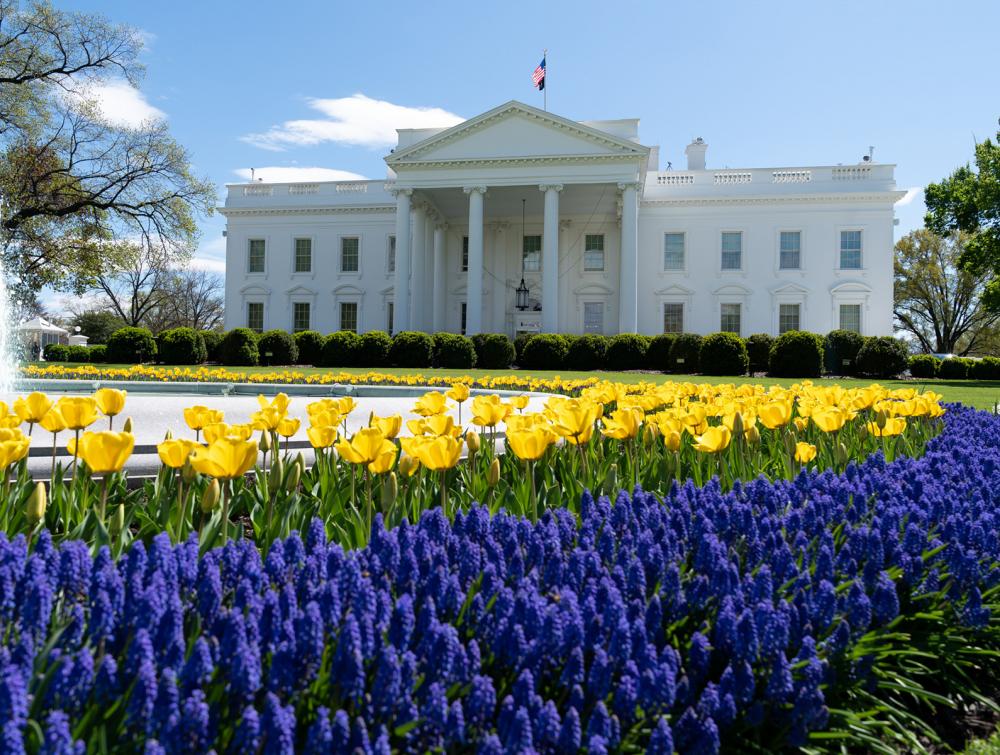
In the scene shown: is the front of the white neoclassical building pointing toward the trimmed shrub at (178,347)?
no

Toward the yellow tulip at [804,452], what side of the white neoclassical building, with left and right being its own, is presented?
front

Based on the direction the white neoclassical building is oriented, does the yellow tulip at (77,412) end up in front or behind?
in front

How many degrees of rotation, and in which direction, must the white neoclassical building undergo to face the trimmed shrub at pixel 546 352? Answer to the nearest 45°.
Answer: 0° — it already faces it

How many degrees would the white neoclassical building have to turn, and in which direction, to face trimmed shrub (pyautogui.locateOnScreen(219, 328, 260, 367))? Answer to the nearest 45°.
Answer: approximately 45° to its right

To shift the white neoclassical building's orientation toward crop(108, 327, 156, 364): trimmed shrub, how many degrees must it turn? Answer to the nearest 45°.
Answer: approximately 45° to its right

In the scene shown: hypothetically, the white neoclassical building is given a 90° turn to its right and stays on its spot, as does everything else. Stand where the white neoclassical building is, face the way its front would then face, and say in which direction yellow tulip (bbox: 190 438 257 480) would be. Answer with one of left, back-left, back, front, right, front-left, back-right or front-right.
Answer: left

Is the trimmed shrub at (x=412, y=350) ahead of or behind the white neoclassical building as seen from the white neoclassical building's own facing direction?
ahead

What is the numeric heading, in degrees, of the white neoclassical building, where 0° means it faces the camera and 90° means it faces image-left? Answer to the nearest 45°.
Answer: approximately 0°

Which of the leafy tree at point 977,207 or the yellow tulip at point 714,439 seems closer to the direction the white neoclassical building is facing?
the yellow tulip

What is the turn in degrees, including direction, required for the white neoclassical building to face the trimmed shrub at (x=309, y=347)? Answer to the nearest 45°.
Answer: approximately 45° to its right

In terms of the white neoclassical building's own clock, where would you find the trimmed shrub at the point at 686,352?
The trimmed shrub is roughly at 11 o'clock from the white neoclassical building.

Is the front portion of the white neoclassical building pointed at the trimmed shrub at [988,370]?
no

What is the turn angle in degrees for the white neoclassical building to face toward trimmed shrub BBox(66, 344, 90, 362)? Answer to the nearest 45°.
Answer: approximately 90° to its right

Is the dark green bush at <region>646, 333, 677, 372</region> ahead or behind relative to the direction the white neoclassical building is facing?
ahead
